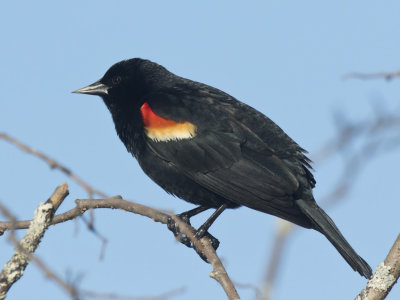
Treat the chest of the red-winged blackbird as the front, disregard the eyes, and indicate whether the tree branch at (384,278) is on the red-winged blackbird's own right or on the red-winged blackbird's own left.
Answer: on the red-winged blackbird's own left

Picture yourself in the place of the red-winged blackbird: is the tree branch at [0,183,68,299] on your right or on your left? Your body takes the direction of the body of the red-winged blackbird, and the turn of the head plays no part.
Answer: on your left

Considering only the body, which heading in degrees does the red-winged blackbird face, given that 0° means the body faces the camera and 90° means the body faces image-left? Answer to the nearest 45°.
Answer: approximately 90°
